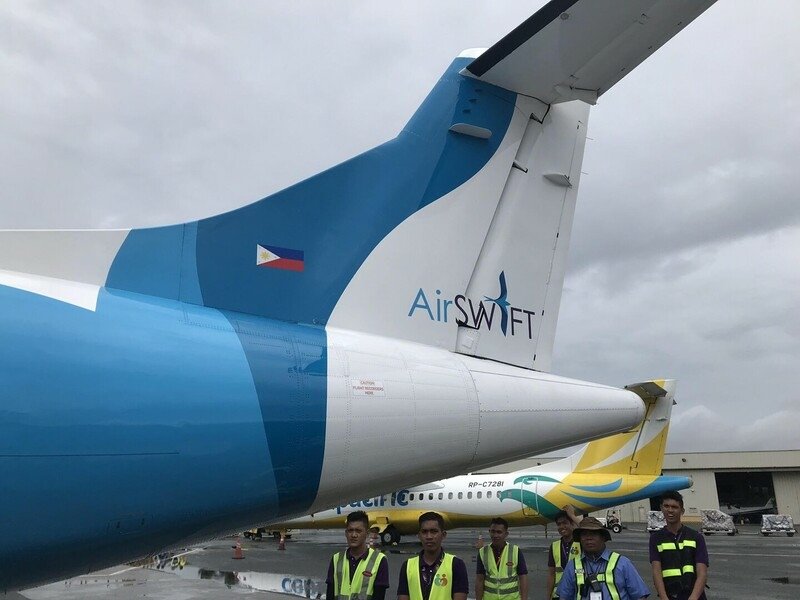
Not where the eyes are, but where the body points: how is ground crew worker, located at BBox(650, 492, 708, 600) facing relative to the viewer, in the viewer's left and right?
facing the viewer

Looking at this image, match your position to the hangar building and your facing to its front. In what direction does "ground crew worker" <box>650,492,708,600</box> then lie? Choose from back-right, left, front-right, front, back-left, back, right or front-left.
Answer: front

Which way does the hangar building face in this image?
toward the camera

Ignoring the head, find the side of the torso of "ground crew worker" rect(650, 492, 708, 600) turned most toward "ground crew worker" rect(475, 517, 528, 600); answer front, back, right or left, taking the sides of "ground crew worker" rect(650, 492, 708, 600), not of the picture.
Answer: right

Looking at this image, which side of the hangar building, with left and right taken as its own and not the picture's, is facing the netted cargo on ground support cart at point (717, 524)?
front

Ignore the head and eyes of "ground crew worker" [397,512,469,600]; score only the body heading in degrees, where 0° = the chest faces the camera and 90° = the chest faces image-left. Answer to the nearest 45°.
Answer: approximately 0°

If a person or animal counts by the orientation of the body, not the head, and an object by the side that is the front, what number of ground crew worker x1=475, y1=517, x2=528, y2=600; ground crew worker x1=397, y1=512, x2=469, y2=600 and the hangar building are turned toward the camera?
3

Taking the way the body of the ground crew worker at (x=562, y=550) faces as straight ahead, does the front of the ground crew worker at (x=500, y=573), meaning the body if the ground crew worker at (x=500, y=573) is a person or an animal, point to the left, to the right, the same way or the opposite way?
the same way

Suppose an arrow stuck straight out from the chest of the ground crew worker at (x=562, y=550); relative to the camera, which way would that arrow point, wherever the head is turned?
toward the camera

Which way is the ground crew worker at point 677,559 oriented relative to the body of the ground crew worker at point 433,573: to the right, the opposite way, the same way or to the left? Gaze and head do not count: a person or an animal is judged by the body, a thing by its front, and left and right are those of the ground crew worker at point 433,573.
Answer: the same way

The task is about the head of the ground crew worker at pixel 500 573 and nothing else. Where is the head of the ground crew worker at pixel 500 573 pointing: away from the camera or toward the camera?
toward the camera

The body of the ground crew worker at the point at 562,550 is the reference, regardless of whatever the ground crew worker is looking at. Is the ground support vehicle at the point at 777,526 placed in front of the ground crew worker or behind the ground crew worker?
behind

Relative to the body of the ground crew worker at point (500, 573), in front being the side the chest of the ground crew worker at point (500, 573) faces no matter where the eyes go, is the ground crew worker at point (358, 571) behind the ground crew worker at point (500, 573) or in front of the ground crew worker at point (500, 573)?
in front

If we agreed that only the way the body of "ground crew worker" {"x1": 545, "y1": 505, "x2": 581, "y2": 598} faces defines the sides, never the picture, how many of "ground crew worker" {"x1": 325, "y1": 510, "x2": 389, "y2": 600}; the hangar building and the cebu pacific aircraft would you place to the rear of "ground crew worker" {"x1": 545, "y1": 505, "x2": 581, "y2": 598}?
2

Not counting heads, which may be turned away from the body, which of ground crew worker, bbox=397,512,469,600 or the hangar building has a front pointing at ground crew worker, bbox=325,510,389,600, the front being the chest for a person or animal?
the hangar building

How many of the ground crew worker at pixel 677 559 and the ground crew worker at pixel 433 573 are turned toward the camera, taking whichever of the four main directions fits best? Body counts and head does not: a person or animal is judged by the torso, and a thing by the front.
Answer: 2

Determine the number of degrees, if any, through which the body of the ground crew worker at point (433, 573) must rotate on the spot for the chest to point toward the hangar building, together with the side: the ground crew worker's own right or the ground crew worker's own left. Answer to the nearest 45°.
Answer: approximately 135° to the ground crew worker's own left

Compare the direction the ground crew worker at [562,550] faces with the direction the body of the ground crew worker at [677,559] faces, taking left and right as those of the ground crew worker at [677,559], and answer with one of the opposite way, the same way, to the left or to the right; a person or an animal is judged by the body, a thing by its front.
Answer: the same way
